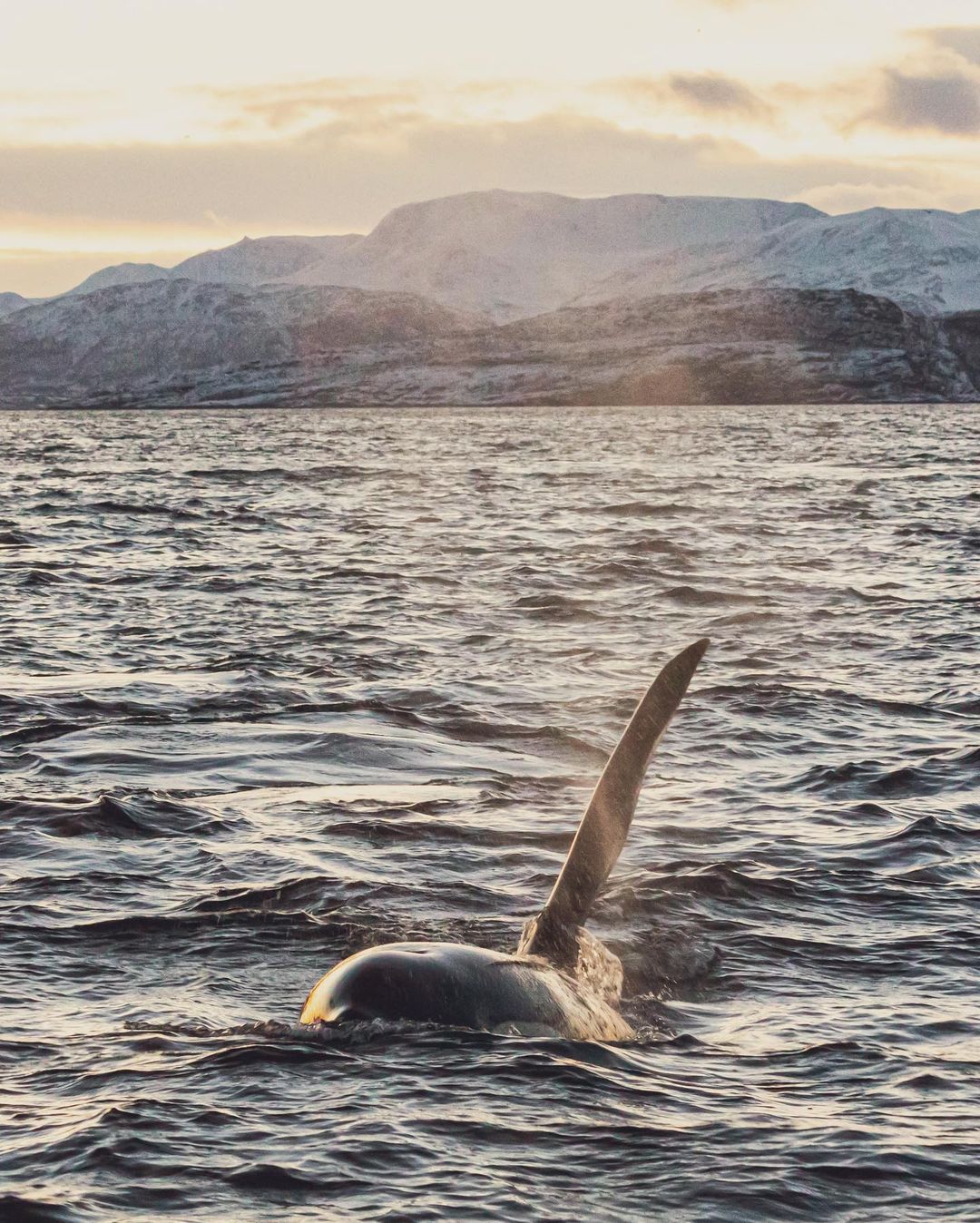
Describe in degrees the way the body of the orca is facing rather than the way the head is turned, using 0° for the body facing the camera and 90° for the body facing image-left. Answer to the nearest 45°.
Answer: approximately 45°
